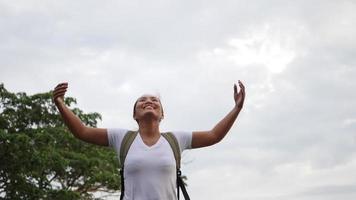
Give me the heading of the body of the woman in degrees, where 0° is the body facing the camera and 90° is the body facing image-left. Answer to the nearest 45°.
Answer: approximately 0°

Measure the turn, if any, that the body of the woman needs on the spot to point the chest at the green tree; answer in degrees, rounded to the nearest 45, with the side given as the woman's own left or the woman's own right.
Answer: approximately 180°
